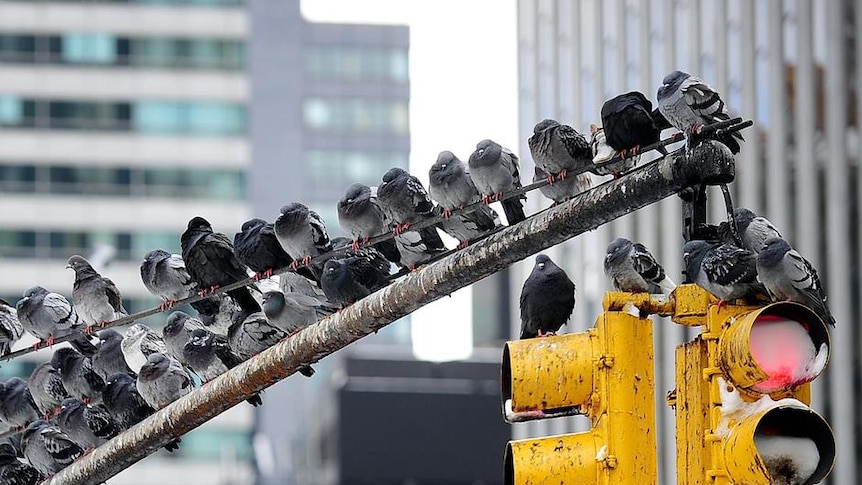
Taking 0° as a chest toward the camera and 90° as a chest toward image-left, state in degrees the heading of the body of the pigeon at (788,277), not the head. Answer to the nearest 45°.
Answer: approximately 90°

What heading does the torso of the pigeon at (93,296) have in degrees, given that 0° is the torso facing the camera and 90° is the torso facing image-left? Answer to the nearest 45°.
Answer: approximately 45°

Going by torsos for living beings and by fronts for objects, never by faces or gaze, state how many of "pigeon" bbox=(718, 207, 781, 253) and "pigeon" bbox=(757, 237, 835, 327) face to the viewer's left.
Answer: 2

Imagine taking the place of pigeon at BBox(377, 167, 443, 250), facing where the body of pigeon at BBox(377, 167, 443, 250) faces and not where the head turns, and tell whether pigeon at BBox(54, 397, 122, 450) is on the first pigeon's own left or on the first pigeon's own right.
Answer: on the first pigeon's own right

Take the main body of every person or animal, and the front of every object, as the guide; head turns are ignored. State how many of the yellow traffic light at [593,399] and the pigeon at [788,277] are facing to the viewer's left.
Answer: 2

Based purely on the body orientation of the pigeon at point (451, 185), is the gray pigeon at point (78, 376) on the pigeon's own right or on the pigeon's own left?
on the pigeon's own right

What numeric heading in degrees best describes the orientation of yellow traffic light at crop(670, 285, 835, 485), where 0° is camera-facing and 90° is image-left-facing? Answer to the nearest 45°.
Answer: approximately 315°

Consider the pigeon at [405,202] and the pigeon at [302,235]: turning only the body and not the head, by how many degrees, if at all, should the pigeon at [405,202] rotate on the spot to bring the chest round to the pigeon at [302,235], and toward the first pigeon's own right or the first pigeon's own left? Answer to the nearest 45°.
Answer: approximately 90° to the first pigeon's own right
